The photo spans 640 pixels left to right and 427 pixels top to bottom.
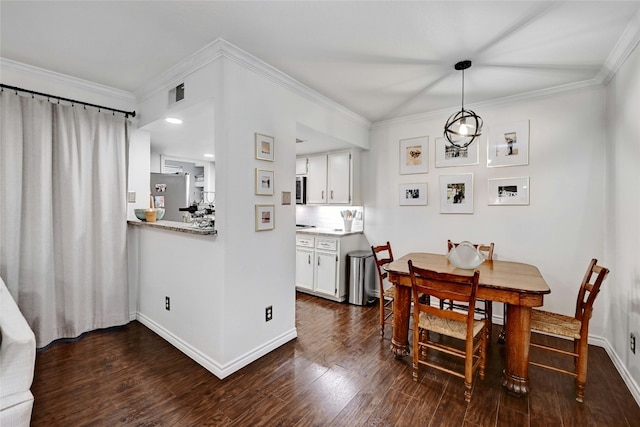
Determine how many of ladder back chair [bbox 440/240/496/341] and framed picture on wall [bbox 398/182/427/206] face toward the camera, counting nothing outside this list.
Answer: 2

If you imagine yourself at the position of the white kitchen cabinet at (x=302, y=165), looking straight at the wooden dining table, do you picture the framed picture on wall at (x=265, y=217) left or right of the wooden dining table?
right

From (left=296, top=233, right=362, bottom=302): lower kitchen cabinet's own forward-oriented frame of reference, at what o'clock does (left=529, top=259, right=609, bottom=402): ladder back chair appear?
The ladder back chair is roughly at 9 o'clock from the lower kitchen cabinet.

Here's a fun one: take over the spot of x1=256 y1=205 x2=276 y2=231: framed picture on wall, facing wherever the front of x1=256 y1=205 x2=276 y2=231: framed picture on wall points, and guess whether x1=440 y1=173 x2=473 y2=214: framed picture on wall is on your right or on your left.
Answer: on your left

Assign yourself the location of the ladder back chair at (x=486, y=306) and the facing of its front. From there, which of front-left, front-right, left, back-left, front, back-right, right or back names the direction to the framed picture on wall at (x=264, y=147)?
front-right

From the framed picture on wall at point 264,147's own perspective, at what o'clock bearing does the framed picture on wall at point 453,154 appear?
the framed picture on wall at point 453,154 is roughly at 10 o'clock from the framed picture on wall at point 264,147.

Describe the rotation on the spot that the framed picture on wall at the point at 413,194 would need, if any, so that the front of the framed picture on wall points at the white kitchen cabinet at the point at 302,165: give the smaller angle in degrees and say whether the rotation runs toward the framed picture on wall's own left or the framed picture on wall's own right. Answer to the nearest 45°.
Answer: approximately 90° to the framed picture on wall's own right

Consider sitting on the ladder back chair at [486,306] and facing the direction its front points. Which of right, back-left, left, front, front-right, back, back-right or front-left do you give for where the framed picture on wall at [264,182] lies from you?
front-right

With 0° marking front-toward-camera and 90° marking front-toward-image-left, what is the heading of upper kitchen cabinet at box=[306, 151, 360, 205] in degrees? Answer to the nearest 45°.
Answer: approximately 45°

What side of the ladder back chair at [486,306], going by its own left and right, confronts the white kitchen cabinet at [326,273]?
right

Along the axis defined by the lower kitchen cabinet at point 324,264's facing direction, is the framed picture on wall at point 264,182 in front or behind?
in front
